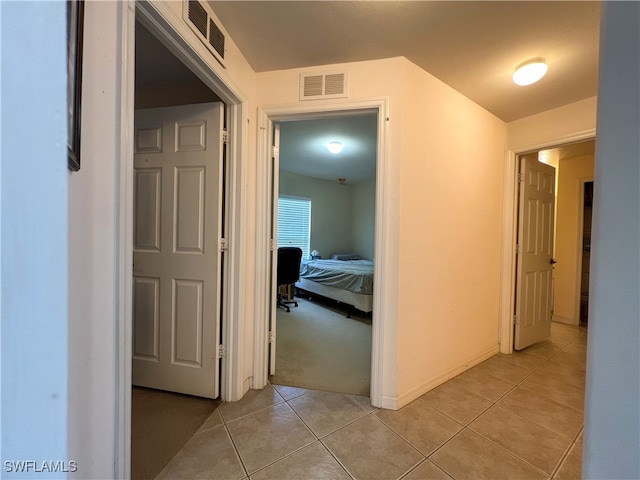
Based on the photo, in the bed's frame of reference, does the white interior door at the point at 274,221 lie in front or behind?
in front

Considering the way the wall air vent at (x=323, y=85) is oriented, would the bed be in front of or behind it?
behind

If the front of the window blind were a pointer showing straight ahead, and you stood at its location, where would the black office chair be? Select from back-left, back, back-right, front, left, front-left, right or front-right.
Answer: front-right

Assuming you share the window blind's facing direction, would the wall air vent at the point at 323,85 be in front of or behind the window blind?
in front

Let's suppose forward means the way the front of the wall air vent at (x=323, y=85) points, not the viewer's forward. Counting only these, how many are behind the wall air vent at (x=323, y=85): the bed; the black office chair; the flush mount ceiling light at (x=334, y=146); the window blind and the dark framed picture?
4

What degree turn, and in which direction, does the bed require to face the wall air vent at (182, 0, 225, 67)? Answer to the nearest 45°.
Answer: approximately 45° to its left

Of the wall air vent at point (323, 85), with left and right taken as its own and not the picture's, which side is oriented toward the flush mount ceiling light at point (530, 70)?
left

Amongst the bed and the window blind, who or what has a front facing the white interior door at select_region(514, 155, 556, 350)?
the window blind

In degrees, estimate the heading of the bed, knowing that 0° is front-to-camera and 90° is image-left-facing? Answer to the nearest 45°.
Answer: approximately 45°

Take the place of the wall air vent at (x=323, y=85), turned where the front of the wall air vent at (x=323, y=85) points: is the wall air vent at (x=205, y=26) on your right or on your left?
on your right

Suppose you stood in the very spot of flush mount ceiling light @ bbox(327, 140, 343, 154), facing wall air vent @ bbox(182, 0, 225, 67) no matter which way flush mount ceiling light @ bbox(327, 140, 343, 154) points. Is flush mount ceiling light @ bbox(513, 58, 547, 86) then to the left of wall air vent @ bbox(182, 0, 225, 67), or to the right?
left

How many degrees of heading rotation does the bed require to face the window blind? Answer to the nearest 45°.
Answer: approximately 90° to its right

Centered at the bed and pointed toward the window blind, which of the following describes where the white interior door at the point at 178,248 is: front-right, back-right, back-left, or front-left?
back-left
